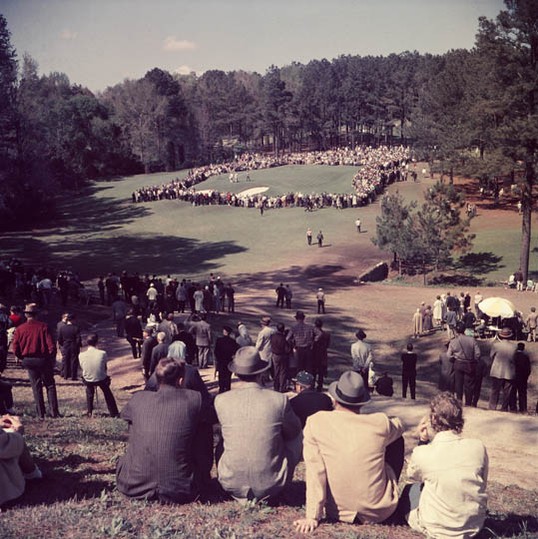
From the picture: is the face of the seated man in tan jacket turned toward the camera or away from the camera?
away from the camera

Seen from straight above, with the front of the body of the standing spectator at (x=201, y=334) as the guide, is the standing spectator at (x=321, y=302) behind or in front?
in front

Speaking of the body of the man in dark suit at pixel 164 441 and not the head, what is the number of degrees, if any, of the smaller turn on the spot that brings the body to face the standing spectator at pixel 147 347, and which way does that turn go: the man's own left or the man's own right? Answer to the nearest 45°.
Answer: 0° — they already face them

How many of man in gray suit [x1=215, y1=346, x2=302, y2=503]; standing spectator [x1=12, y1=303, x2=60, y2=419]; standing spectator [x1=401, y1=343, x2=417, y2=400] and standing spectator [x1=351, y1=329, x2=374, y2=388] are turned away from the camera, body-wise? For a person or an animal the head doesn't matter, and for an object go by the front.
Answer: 4

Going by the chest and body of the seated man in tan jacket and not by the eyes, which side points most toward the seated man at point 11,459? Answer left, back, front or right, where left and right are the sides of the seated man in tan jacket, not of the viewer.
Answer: left

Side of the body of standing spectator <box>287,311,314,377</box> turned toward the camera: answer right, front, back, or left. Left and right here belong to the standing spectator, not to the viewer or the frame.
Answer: back

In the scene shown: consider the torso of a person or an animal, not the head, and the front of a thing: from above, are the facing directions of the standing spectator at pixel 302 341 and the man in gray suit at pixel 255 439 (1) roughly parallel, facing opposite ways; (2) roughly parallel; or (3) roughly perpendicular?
roughly parallel

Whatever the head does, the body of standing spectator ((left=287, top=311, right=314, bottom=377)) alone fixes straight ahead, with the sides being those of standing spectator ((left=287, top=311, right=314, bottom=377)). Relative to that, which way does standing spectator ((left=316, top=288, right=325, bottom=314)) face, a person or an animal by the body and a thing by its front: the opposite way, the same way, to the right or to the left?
the same way

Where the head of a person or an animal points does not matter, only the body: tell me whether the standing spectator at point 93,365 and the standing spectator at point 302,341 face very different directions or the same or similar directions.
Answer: same or similar directions

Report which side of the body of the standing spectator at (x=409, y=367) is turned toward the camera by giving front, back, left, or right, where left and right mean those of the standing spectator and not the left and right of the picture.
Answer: back

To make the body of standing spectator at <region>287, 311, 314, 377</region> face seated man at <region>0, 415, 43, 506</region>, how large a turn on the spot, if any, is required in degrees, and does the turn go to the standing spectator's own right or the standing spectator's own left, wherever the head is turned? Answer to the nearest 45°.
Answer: approximately 180°

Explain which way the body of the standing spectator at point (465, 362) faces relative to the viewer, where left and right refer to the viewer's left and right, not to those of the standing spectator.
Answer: facing away from the viewer

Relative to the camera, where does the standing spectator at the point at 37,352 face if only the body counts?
away from the camera

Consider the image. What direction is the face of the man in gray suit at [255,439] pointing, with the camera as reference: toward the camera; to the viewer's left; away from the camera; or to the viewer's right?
away from the camera

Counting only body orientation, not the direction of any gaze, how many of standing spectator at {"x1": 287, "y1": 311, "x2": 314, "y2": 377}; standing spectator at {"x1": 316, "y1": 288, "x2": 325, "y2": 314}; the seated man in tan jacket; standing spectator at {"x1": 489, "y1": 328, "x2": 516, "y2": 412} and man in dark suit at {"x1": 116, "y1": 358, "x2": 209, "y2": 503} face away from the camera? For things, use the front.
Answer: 5

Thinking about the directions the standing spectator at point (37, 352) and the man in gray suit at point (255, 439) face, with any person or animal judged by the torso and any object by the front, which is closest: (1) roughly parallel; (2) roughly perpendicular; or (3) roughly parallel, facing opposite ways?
roughly parallel

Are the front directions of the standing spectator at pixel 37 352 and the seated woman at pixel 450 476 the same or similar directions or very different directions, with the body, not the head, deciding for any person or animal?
same or similar directions
